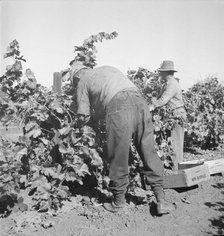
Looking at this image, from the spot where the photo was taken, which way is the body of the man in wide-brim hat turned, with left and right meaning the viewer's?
facing to the left of the viewer
